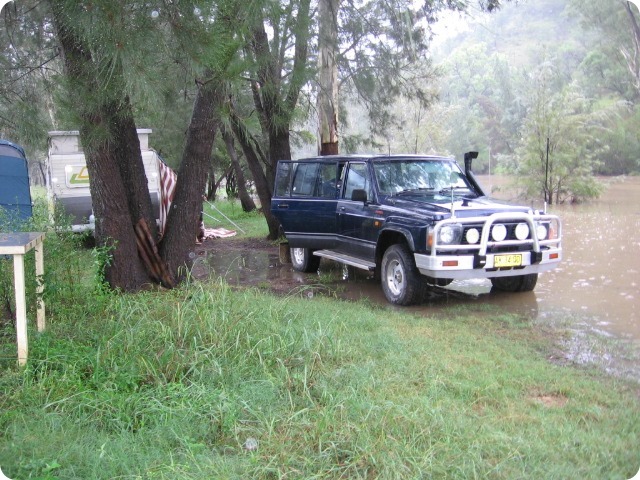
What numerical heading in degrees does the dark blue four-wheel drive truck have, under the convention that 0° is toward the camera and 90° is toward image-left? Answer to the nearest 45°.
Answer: approximately 315°

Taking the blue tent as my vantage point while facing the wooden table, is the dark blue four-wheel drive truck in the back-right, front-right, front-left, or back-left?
front-left

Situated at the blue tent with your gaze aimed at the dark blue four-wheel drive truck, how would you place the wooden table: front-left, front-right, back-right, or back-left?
front-right

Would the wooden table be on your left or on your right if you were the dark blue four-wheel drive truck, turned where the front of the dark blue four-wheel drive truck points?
on your right

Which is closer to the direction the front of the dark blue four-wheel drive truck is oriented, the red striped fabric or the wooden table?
the wooden table

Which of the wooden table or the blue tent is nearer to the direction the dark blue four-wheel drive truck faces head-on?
the wooden table

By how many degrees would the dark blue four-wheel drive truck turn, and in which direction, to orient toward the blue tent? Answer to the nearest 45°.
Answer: approximately 135° to its right

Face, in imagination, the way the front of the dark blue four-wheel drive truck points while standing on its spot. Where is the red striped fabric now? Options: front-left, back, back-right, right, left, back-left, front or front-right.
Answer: back
